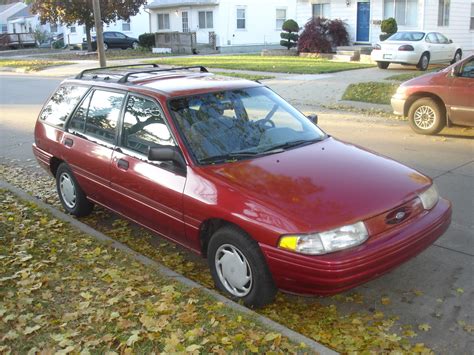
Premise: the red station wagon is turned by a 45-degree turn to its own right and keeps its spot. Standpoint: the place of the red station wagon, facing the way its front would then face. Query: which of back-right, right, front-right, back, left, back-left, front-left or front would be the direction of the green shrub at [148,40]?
back

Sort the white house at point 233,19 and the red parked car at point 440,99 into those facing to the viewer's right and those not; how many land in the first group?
0

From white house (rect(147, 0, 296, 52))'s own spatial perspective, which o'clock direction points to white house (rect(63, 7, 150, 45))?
white house (rect(63, 7, 150, 45)) is roughly at 3 o'clock from white house (rect(147, 0, 296, 52)).

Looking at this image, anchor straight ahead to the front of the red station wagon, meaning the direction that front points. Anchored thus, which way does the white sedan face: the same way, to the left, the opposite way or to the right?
to the left

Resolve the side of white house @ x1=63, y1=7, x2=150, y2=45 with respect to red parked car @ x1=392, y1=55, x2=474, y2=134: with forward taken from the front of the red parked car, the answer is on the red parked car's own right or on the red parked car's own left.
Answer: on the red parked car's own right

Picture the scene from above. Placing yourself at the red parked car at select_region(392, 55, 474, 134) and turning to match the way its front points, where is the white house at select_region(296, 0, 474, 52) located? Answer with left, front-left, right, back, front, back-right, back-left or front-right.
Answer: right

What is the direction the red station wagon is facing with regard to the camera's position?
facing the viewer and to the right of the viewer

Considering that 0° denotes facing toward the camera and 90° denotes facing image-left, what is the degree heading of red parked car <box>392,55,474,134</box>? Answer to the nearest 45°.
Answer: approximately 90°

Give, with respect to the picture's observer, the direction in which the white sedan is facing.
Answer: facing away from the viewer and to the right of the viewer

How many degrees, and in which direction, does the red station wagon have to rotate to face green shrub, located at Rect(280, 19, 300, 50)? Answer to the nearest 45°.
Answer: approximately 135° to its left

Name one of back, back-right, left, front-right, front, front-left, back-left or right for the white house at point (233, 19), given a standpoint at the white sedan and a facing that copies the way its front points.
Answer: left

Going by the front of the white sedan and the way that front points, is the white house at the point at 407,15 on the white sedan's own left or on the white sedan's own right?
on the white sedan's own left
